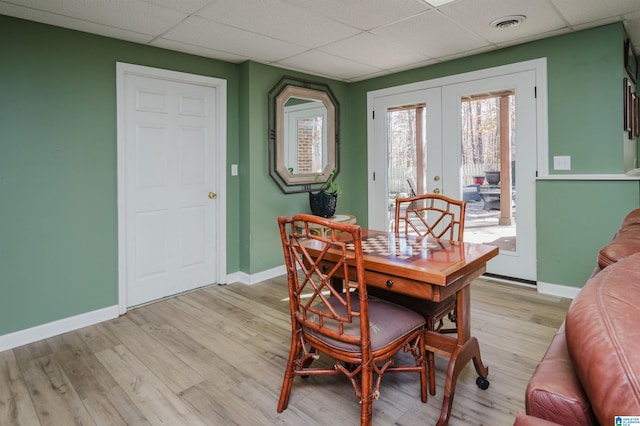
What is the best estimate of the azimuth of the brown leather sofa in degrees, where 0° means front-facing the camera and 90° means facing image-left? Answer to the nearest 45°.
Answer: approximately 45°

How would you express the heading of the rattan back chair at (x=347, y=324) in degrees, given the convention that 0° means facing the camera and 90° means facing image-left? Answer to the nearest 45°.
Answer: approximately 225°

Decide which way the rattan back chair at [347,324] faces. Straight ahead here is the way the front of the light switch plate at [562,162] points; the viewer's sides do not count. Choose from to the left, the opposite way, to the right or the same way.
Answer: the opposite way

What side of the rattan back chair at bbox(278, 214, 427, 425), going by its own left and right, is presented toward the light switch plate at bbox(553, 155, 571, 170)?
front

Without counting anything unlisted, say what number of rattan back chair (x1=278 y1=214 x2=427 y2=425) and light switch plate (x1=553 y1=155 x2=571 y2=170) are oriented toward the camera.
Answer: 1

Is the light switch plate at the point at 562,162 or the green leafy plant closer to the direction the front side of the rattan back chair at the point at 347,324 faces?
the light switch plate

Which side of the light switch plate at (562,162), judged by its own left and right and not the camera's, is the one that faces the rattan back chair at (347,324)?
front
